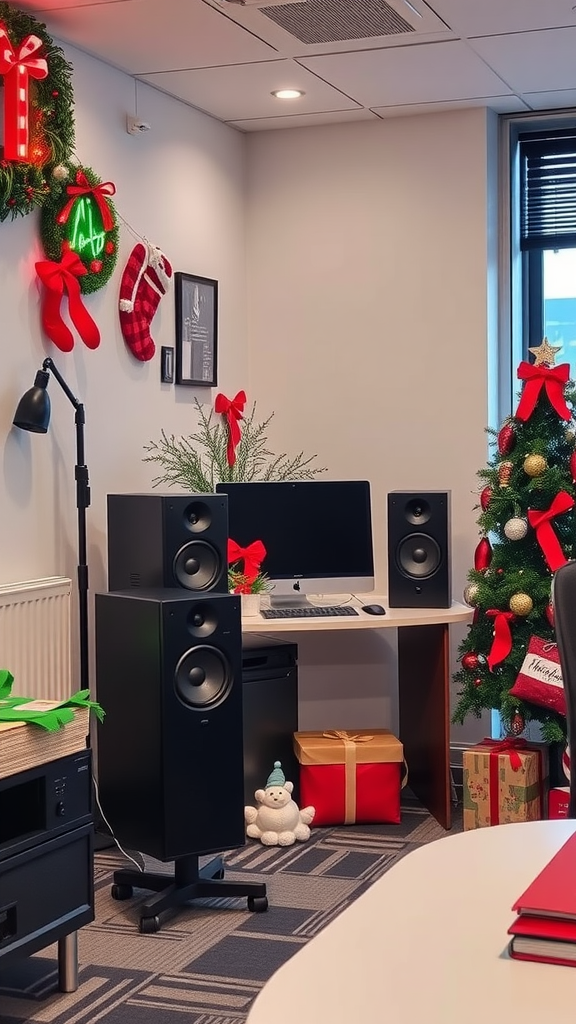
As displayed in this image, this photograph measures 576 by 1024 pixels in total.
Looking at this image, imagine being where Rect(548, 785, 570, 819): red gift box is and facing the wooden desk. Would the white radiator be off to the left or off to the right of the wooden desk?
left

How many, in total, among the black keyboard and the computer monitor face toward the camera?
2

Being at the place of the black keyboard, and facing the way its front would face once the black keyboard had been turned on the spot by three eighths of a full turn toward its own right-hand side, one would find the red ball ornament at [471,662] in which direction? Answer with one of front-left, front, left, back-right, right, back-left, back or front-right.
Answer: back-right

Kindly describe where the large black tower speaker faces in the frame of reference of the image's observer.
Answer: facing the viewer and to the right of the viewer

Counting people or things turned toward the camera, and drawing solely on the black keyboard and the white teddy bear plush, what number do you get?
2

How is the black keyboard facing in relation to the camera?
toward the camera

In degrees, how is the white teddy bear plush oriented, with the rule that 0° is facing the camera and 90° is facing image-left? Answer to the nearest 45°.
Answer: approximately 0°

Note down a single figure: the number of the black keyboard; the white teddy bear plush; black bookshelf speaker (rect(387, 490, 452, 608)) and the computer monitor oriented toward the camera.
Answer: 4

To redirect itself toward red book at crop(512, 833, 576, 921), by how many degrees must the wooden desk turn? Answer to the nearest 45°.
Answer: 0° — it already faces it

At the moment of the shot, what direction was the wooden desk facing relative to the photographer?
facing the viewer

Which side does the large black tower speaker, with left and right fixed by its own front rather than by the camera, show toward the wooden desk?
left
